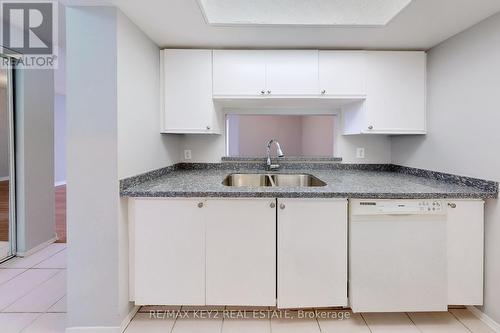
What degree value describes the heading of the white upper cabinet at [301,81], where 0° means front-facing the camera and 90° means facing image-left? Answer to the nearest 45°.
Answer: approximately 0°

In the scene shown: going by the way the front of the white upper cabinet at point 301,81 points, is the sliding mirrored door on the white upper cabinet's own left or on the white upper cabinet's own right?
on the white upper cabinet's own right

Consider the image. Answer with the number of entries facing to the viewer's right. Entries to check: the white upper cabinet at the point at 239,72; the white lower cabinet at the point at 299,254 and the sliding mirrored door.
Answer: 1

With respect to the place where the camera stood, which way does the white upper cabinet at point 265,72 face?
facing the viewer

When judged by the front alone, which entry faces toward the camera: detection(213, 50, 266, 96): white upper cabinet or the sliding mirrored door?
the white upper cabinet

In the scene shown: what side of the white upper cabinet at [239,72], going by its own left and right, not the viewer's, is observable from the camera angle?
front

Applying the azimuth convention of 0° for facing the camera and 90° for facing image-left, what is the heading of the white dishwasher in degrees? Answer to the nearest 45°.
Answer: approximately 0°

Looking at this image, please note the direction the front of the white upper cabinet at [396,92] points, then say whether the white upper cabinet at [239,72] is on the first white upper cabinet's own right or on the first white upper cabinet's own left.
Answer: on the first white upper cabinet's own right

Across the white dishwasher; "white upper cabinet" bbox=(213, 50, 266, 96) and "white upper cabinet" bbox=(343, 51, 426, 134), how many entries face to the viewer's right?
0

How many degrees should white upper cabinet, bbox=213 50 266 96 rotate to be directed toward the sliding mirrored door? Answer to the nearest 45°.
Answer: approximately 90° to its right

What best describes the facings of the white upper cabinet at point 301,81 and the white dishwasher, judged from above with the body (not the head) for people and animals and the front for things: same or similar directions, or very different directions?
same or similar directions

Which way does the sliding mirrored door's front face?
to the viewer's right
